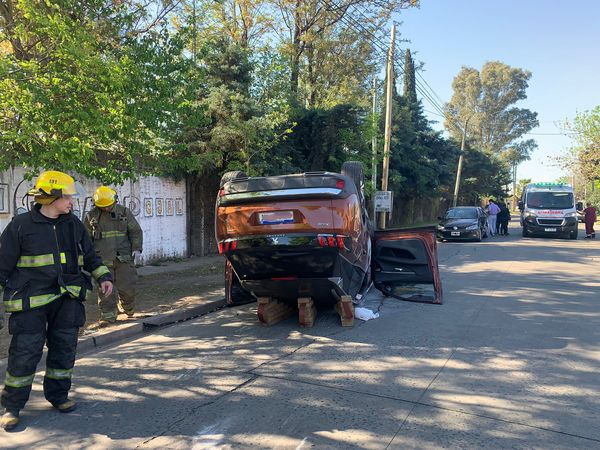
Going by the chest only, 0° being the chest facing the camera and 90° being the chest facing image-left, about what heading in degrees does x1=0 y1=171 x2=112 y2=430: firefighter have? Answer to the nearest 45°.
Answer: approximately 315°

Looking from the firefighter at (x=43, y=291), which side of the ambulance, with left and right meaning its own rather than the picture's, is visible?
front

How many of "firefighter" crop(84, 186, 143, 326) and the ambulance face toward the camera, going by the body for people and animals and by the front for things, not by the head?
2

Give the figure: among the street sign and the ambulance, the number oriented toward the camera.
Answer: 2

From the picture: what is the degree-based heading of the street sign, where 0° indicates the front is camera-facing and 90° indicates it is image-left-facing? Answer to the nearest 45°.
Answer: approximately 0°

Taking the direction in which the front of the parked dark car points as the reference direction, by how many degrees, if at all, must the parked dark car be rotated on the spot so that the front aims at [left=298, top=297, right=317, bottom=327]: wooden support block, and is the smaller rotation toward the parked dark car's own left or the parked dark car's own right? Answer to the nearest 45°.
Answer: approximately 45° to the parked dark car's own left

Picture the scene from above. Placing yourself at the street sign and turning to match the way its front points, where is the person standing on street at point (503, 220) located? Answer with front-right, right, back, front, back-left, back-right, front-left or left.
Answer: back-left

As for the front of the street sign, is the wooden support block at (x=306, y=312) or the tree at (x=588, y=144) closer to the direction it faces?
the wooden support block
